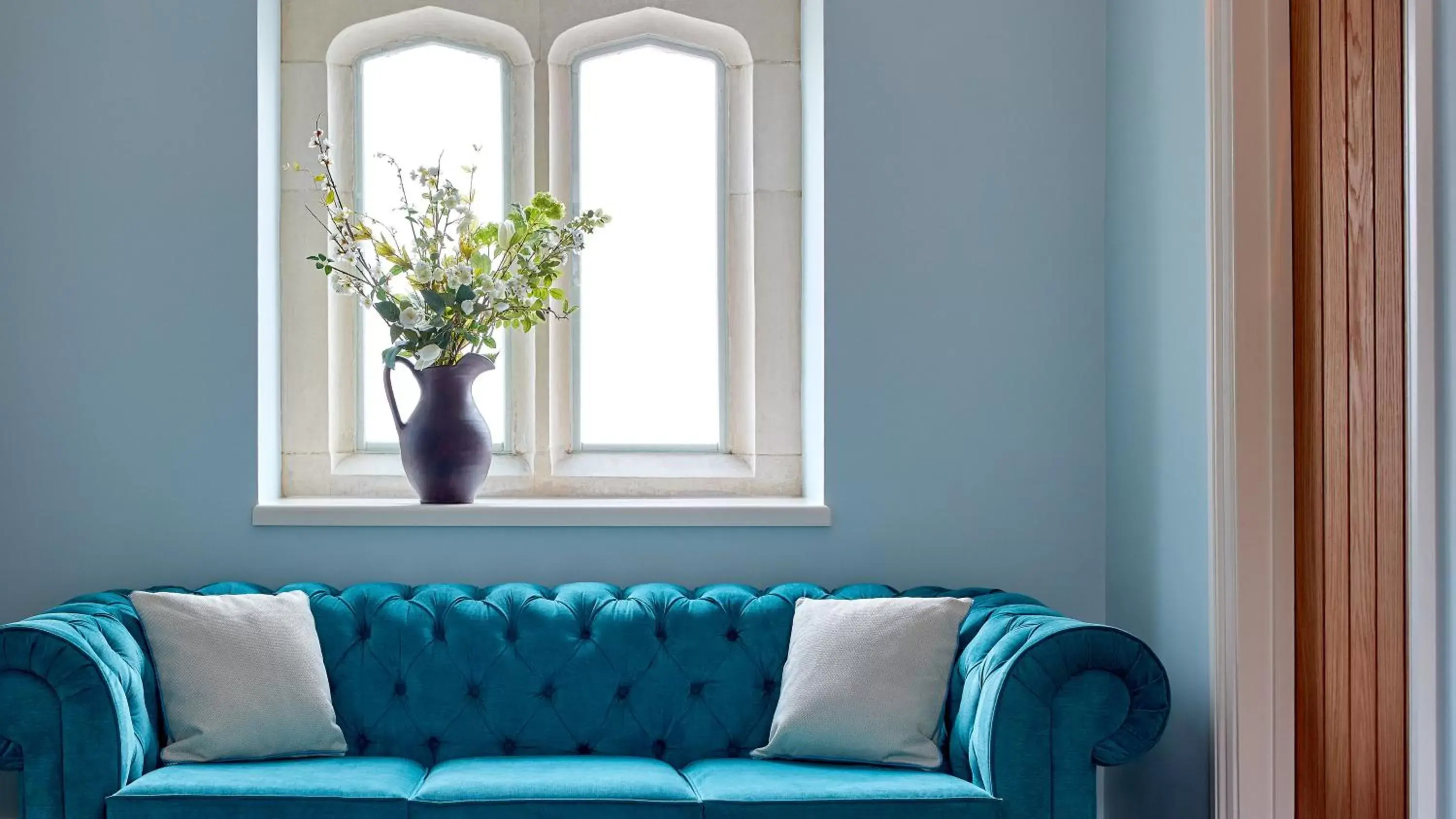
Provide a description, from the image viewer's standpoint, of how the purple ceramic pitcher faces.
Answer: facing to the right of the viewer

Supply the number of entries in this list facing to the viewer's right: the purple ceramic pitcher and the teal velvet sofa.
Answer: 1

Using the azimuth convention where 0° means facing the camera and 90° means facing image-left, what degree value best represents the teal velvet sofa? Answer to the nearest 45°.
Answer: approximately 0°

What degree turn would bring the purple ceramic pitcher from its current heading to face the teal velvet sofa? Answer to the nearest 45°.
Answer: approximately 90° to its right

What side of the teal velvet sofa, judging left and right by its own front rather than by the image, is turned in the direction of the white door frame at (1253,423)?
left

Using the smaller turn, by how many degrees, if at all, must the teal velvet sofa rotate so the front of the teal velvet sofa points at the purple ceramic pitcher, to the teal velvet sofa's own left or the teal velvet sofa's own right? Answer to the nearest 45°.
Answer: approximately 135° to the teal velvet sofa's own right

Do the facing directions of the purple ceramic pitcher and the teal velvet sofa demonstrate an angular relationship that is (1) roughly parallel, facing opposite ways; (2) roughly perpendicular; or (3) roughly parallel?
roughly perpendicular
